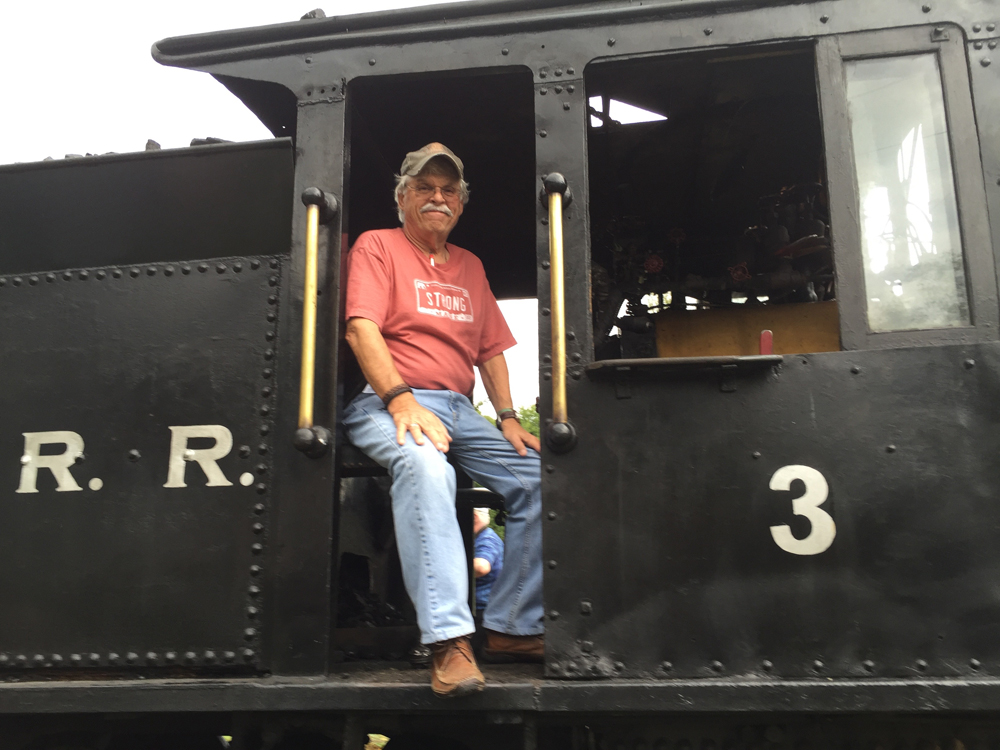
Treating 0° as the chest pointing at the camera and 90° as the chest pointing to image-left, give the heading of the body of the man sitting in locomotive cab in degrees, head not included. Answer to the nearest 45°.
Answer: approximately 315°

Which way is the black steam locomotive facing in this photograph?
to the viewer's right
